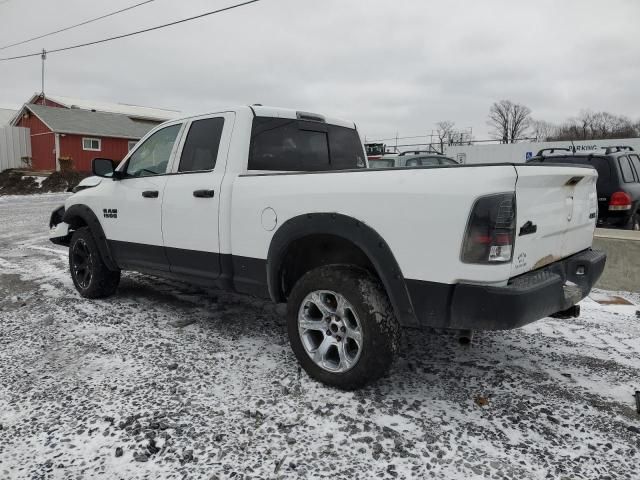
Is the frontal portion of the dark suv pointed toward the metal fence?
no

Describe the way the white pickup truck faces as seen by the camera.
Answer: facing away from the viewer and to the left of the viewer

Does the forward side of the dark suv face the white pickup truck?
no

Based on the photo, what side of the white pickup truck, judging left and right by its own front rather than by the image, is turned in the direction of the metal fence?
front

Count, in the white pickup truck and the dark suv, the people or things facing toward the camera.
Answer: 0

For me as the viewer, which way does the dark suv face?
facing away from the viewer and to the right of the viewer

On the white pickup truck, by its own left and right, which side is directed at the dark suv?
right

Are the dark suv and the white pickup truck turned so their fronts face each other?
no

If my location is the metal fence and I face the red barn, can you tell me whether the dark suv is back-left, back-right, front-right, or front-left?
front-right

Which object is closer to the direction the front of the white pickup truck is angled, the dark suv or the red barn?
the red barn

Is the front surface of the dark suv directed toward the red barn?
no

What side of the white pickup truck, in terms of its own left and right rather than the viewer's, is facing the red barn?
front
